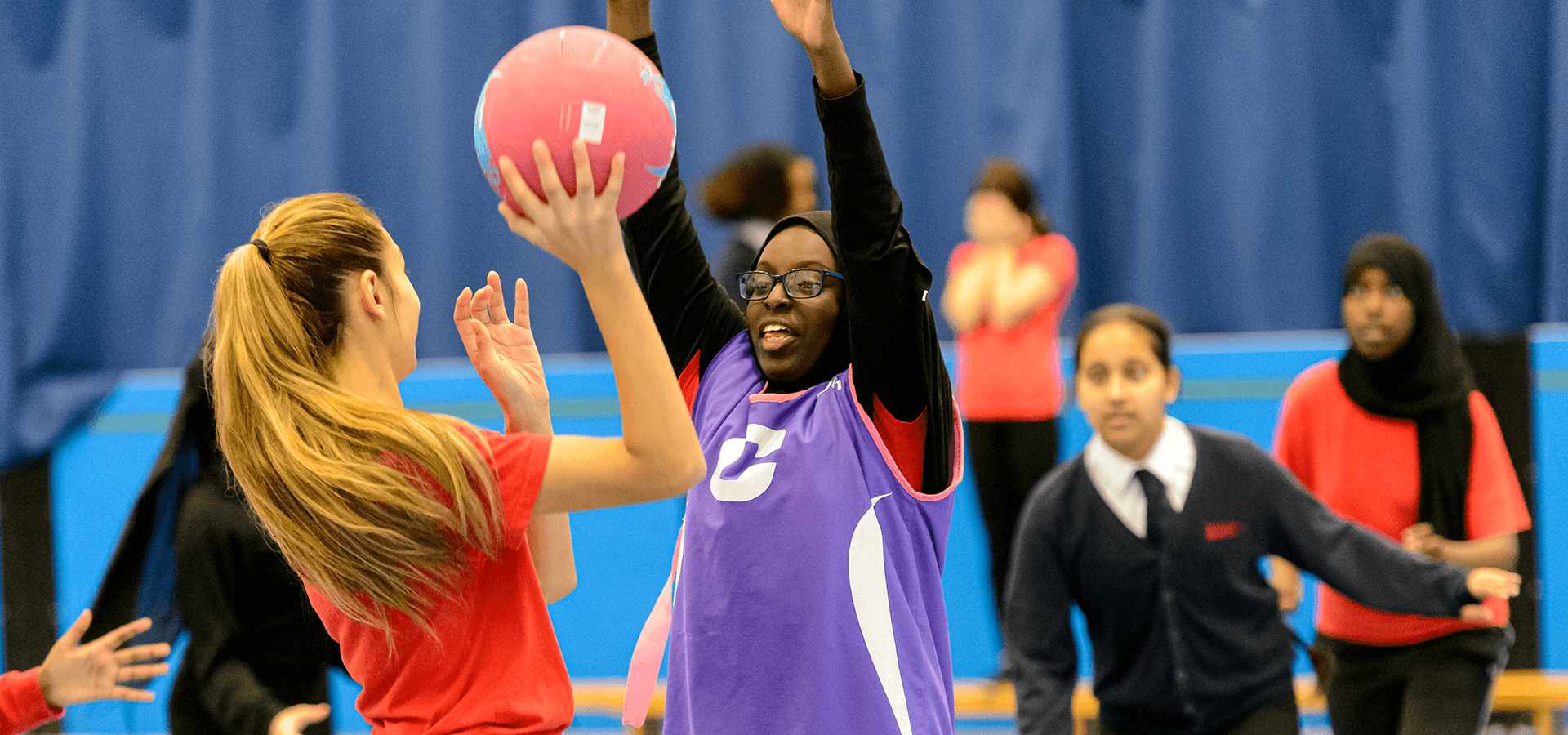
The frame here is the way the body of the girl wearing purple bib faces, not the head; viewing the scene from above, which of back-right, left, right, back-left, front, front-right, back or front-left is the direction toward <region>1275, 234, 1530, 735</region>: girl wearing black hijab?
back

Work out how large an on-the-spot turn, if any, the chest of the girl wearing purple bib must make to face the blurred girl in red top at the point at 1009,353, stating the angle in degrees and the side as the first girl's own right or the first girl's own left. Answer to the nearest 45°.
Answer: approximately 135° to the first girl's own right

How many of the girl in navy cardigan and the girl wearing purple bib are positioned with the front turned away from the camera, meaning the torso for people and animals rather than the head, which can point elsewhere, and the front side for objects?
0

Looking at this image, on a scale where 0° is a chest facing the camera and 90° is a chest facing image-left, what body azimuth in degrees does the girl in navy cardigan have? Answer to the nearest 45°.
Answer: approximately 0°

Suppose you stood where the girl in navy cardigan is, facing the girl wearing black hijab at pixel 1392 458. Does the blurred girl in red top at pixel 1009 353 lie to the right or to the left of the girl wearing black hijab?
left

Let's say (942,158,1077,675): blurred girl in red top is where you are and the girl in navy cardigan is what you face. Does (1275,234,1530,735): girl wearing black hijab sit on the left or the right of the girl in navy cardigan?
left

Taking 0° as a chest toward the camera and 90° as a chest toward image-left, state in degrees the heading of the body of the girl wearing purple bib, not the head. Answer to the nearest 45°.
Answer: approximately 45°

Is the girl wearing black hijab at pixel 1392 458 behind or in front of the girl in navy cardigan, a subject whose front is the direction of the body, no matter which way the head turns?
behind

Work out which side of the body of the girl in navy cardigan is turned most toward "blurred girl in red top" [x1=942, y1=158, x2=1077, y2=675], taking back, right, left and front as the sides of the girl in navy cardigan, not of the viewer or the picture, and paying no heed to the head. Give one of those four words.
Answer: back

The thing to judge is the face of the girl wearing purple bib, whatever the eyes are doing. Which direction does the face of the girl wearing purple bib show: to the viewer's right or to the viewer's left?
to the viewer's left
